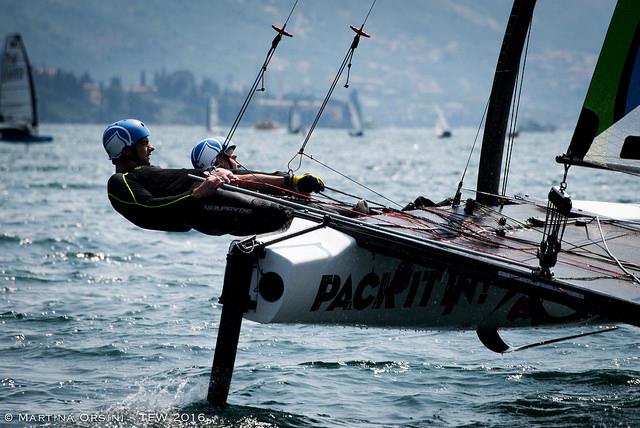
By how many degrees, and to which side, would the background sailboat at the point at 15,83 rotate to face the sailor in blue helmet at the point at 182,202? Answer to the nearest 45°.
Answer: approximately 90° to its right

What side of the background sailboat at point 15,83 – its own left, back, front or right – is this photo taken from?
right

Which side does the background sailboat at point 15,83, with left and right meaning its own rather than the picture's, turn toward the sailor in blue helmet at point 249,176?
right
